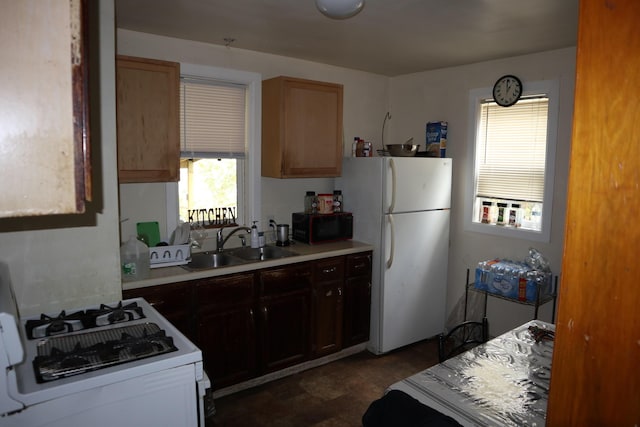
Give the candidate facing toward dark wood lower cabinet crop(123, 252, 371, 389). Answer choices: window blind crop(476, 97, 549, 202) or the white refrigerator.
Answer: the window blind

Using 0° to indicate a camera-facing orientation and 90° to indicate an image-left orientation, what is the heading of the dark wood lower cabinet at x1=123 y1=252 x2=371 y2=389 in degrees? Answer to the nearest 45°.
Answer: approximately 315°

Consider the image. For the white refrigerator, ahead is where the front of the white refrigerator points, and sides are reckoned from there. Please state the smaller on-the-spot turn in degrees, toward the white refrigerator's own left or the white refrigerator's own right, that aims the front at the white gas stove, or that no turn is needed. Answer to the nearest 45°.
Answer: approximately 45° to the white refrigerator's own right

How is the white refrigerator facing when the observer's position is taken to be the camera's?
facing the viewer and to the right of the viewer

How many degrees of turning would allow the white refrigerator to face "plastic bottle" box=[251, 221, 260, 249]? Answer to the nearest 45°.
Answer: approximately 135° to its right

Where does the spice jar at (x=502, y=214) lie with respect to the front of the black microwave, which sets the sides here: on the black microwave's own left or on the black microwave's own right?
on the black microwave's own left

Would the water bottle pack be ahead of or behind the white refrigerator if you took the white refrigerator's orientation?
ahead

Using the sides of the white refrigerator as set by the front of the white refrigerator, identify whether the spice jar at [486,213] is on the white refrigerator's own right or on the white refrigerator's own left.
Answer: on the white refrigerator's own left

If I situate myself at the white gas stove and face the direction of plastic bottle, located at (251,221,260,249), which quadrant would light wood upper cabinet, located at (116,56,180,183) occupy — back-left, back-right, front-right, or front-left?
front-left

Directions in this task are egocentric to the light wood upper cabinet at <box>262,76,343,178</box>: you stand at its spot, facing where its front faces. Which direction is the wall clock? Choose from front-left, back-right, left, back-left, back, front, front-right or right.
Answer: front-left

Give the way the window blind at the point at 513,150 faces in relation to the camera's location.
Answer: facing the viewer and to the left of the viewer

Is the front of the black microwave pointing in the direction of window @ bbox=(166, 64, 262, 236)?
no

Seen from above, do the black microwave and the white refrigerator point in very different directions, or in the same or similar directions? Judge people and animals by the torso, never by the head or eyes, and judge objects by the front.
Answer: same or similar directions

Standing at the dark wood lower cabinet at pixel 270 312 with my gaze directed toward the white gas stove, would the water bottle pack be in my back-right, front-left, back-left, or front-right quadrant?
back-left

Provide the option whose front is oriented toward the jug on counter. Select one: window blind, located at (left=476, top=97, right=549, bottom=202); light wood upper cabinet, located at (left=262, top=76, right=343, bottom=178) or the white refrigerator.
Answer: the window blind

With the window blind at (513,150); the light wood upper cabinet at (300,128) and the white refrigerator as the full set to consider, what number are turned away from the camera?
0

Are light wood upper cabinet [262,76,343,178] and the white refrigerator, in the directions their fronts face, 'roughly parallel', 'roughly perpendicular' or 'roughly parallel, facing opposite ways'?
roughly parallel

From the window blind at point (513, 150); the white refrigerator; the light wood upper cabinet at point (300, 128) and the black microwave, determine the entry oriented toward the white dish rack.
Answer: the window blind

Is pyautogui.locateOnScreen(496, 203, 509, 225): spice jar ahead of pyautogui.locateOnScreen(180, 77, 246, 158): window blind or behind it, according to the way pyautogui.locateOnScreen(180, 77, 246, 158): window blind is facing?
ahead

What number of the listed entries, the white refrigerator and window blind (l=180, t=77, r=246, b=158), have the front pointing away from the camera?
0

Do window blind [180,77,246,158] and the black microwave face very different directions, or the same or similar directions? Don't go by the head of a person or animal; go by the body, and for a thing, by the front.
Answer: same or similar directions

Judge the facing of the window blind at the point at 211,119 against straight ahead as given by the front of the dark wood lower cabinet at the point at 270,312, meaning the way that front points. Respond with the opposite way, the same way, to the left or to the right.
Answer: the same way
